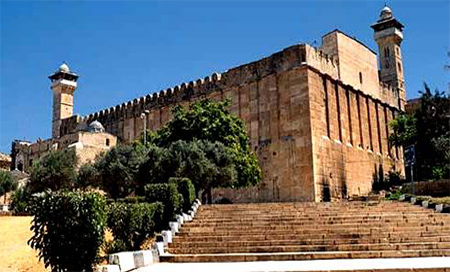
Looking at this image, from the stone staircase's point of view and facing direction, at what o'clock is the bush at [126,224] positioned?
The bush is roughly at 2 o'clock from the stone staircase.

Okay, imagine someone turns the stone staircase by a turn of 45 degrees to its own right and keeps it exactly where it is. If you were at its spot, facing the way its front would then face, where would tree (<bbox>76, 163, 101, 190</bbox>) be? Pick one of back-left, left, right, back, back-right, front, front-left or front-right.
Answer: right

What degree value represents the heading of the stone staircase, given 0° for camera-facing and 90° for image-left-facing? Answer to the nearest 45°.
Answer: approximately 0°

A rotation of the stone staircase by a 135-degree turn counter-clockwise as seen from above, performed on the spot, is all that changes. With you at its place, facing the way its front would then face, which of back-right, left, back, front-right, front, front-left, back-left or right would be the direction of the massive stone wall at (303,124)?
front-left

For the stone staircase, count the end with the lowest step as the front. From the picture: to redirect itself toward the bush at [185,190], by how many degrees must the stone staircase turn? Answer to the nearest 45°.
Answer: approximately 135° to its right

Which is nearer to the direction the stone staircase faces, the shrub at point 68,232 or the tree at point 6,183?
the shrub

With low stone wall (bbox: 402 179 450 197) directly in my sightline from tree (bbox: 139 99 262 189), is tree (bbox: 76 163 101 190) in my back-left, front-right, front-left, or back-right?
back-left

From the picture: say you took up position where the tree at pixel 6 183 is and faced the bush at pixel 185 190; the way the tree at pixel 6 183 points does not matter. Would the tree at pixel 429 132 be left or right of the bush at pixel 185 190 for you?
left

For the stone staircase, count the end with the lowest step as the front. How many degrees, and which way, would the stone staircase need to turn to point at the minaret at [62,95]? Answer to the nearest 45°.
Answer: approximately 135° to its right

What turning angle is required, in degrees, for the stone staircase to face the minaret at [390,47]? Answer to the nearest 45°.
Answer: approximately 180°
